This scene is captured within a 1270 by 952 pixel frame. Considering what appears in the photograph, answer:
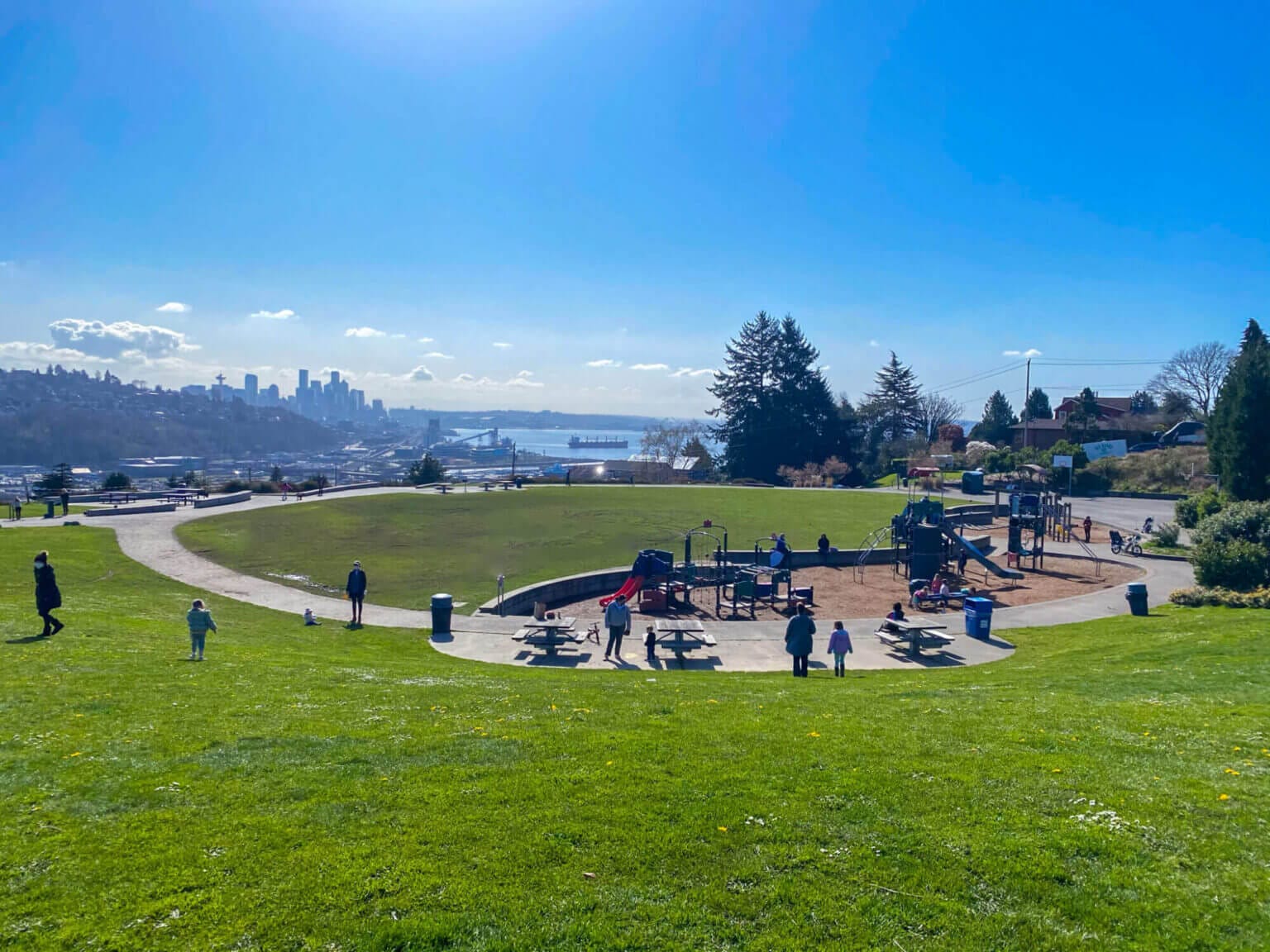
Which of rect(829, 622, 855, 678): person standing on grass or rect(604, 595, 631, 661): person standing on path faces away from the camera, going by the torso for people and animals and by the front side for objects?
rect(829, 622, 855, 678): person standing on grass

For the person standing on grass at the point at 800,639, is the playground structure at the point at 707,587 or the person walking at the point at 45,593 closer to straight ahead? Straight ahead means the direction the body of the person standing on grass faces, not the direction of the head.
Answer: the playground structure

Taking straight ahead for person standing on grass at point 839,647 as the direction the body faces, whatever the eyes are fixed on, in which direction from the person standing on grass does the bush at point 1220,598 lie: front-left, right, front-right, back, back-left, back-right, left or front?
front-right

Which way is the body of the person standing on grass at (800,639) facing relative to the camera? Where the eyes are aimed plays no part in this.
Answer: away from the camera

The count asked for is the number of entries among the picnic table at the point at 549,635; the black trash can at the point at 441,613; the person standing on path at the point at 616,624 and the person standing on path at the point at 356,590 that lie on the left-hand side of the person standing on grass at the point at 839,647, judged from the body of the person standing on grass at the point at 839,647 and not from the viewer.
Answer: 4

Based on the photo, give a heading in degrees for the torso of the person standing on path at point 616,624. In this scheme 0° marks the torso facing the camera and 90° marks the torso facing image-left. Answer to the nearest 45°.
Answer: approximately 315°

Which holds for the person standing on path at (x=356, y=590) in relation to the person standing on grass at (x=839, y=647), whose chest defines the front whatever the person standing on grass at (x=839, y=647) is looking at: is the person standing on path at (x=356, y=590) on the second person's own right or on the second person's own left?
on the second person's own left

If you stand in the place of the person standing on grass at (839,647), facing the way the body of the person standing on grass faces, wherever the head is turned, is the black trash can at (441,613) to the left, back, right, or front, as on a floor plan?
left

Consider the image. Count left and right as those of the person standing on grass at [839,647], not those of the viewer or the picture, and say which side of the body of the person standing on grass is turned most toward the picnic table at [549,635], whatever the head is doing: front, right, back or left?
left

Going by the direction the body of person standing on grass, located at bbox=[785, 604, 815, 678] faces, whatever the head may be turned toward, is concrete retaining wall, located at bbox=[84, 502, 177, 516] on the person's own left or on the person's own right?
on the person's own left

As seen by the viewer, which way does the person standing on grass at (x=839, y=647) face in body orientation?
away from the camera
